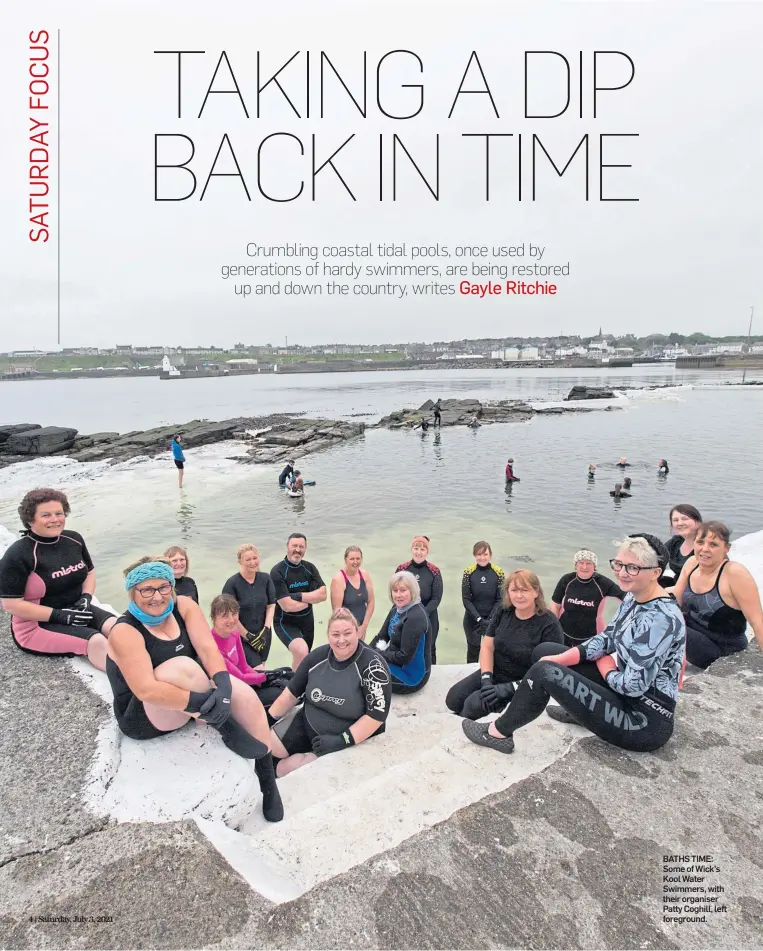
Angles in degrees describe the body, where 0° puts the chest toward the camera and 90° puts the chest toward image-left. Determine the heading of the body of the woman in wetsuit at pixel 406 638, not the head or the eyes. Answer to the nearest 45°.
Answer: approximately 45°

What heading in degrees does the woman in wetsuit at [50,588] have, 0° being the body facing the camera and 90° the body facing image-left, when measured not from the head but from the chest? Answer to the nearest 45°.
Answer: approximately 315°

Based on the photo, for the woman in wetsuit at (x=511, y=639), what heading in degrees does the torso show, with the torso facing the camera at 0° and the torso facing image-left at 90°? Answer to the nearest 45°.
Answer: approximately 45°

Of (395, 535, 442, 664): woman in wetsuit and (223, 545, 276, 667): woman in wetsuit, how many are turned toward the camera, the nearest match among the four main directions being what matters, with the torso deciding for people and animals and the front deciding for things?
2

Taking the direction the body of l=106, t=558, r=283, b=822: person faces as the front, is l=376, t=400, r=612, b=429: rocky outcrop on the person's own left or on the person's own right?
on the person's own left
